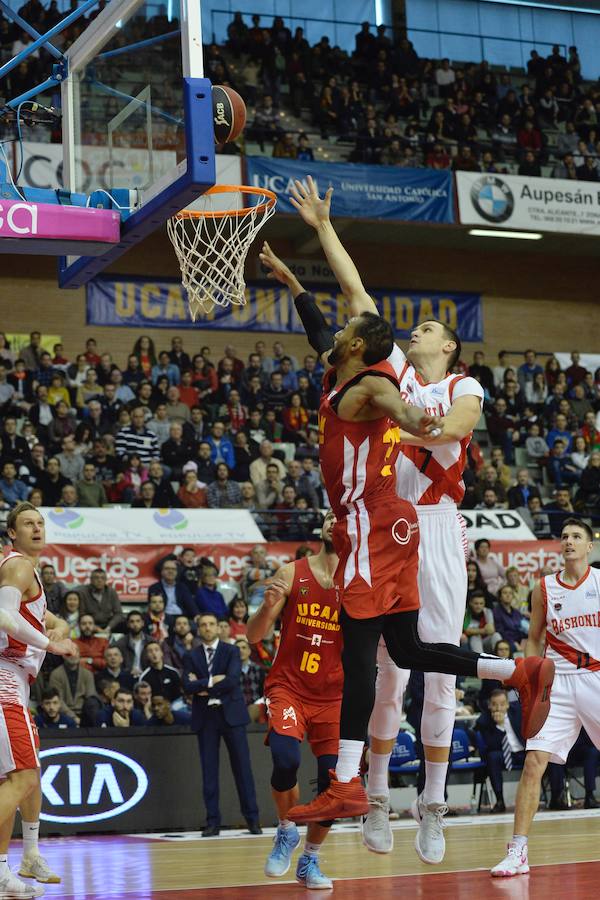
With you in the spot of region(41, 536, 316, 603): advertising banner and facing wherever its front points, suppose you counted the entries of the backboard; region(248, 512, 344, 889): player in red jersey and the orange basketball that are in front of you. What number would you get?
3

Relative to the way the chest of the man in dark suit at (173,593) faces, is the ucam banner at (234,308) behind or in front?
behind

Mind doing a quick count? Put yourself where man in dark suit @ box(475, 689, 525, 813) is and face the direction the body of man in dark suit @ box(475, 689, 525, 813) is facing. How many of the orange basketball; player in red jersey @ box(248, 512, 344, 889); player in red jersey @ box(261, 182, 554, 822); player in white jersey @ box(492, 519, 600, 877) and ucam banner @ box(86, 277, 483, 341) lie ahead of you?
4

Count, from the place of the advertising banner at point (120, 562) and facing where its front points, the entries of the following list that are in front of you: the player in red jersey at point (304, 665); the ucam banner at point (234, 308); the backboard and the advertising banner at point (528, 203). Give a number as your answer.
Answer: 2

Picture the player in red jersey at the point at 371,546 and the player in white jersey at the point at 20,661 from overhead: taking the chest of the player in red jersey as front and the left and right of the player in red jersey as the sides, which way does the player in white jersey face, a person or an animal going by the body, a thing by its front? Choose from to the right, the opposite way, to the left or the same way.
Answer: the opposite way

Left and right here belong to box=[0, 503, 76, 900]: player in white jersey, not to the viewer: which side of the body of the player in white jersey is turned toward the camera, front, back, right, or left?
right

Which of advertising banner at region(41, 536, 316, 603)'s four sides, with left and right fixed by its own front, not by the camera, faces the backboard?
front

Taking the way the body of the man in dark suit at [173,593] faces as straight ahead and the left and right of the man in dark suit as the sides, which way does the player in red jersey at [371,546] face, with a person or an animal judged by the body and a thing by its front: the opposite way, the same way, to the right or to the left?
to the right

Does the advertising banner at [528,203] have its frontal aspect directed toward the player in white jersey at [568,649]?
yes
